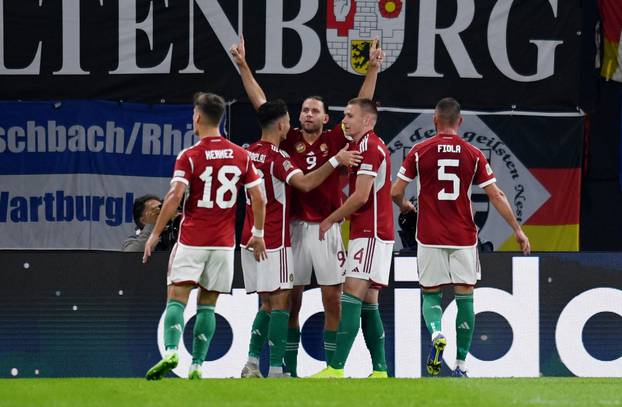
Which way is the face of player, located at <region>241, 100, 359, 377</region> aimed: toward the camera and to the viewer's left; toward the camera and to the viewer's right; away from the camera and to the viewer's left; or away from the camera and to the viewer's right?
away from the camera and to the viewer's right

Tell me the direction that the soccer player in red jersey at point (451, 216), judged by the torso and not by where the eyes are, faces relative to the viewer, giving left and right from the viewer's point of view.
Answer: facing away from the viewer

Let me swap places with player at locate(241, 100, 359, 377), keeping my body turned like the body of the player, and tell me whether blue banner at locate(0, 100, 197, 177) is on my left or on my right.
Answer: on my left

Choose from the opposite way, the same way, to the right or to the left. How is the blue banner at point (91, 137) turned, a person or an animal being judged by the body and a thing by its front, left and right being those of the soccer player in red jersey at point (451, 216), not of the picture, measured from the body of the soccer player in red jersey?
the opposite way

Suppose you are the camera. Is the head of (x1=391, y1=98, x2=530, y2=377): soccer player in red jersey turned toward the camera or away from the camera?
away from the camera

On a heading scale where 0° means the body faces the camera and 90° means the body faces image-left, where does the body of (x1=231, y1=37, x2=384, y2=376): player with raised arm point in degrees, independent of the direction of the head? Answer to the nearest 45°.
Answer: approximately 0°
